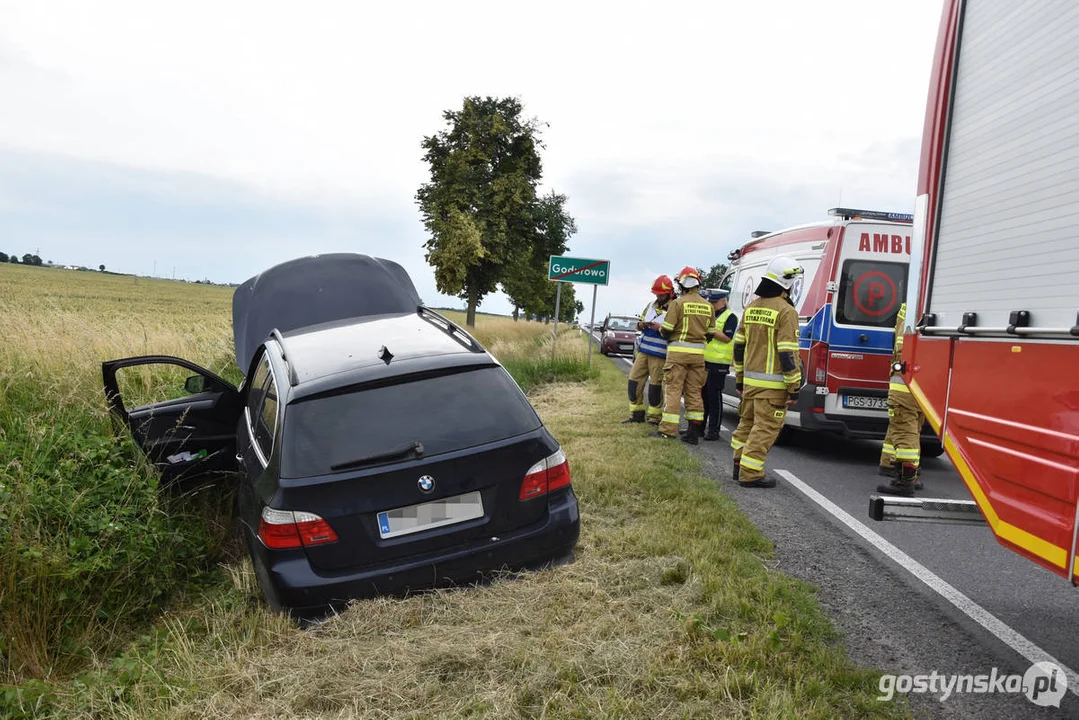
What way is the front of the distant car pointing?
toward the camera

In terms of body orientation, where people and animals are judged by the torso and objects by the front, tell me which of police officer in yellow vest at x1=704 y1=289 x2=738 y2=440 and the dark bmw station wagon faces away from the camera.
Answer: the dark bmw station wagon

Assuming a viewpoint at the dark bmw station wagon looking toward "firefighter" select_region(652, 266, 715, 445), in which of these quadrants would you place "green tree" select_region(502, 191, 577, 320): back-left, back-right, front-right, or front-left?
front-left

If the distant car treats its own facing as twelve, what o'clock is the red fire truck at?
The red fire truck is roughly at 12 o'clock from the distant car.

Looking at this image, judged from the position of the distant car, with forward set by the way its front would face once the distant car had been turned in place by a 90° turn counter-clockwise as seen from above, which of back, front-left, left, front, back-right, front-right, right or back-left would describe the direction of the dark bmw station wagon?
right

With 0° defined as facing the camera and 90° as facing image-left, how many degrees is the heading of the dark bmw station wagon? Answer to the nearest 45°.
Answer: approximately 180°

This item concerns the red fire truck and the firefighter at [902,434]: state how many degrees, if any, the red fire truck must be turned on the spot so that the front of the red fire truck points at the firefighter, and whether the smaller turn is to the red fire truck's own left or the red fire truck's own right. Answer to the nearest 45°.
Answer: approximately 135° to the red fire truck's own left

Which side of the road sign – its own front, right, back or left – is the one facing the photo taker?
front

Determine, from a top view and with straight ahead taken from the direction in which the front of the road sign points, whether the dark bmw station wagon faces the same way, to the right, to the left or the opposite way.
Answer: the opposite way

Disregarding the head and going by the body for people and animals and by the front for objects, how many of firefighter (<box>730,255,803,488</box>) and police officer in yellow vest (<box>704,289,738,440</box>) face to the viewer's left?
1

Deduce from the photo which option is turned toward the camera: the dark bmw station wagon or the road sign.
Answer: the road sign

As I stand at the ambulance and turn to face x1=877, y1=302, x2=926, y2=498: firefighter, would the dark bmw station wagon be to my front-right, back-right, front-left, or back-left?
front-right

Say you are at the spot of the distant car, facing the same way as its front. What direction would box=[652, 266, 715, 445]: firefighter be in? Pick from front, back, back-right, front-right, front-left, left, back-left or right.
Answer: front
